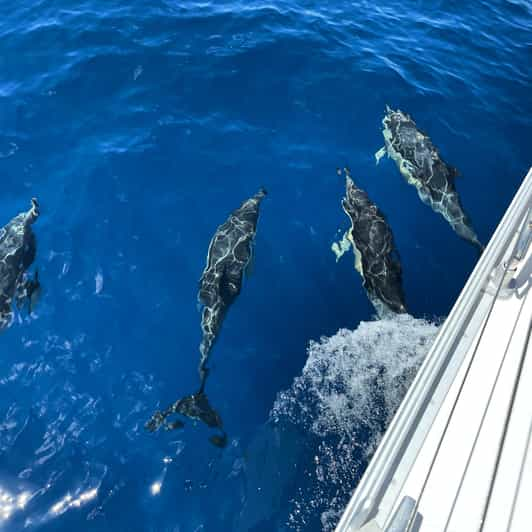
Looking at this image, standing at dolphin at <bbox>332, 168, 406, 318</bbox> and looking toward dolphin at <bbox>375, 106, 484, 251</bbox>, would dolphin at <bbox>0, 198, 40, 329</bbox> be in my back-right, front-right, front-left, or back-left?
back-left

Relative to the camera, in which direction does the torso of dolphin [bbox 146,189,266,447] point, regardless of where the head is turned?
away from the camera

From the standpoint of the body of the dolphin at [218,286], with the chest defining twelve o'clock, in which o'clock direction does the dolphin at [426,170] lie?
the dolphin at [426,170] is roughly at 2 o'clock from the dolphin at [218,286].

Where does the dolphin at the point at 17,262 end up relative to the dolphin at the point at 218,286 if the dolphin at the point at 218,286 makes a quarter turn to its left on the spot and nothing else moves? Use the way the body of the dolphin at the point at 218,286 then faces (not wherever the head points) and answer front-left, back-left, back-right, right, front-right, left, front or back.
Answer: front

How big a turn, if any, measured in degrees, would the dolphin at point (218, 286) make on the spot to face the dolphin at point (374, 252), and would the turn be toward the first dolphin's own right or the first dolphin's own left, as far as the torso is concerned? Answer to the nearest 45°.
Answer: approximately 90° to the first dolphin's own right
